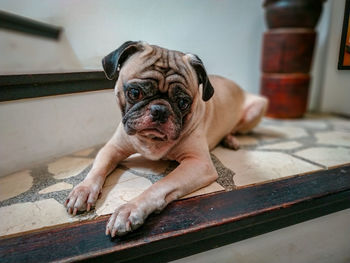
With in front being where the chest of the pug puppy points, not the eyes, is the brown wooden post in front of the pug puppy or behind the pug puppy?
behind

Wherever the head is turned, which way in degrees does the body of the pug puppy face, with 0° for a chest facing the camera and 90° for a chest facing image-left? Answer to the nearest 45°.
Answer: approximately 45°
